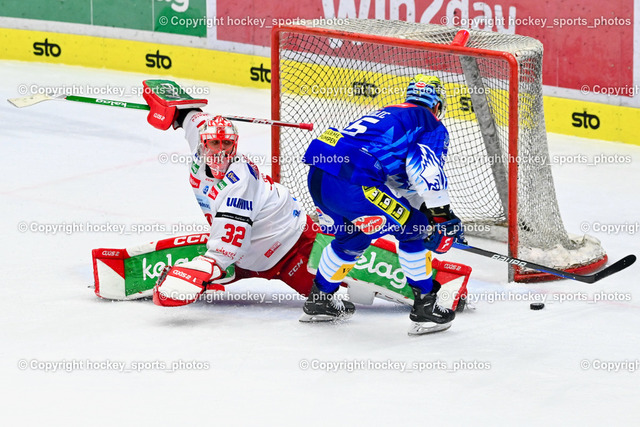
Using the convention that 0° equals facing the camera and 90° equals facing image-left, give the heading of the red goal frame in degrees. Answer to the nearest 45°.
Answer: approximately 45°

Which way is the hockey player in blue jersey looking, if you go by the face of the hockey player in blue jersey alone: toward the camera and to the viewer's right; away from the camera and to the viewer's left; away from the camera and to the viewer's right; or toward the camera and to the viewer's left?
away from the camera and to the viewer's right

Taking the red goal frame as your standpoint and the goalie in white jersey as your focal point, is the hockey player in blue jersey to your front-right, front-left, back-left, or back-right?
front-left

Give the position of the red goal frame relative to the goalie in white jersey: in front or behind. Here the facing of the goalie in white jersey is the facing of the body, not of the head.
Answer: behind

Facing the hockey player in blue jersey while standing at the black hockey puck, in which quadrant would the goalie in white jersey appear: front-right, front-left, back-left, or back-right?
front-right

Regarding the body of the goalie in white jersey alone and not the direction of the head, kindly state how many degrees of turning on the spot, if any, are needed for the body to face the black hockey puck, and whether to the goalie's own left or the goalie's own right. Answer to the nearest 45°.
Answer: approximately 135° to the goalie's own left

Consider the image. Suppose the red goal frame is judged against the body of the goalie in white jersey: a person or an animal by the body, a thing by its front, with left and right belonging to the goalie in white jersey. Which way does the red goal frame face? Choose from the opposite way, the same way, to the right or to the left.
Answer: the same way

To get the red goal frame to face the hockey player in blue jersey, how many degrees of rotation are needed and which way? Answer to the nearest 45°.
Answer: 0° — it already faces them

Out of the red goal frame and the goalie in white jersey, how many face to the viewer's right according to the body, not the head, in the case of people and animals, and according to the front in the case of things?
0
